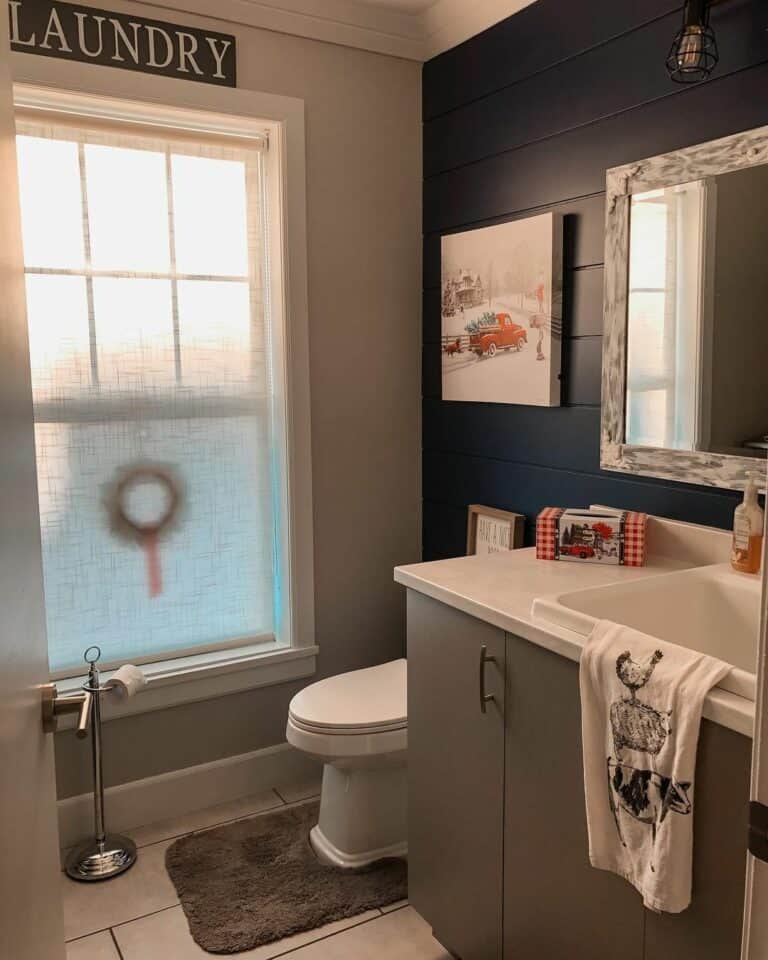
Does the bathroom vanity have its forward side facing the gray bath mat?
no

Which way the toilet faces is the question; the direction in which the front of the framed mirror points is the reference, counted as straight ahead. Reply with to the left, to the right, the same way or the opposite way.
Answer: the same way

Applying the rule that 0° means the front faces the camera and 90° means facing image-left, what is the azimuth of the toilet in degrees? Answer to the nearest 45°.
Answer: approximately 45°

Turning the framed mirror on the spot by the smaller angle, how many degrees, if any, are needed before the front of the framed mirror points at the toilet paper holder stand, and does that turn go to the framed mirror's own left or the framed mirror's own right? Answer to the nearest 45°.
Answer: approximately 45° to the framed mirror's own right

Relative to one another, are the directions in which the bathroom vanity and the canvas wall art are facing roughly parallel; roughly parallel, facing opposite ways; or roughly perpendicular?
roughly parallel

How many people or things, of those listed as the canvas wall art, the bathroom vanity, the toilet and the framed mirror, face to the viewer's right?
0

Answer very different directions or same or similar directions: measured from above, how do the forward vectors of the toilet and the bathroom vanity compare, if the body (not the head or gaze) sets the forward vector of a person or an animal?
same or similar directions

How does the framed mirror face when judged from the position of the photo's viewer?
facing the viewer and to the left of the viewer

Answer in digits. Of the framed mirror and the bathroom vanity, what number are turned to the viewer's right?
0

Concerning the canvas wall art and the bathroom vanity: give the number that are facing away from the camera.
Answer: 0

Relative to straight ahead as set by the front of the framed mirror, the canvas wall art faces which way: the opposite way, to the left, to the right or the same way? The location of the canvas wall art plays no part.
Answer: the same way

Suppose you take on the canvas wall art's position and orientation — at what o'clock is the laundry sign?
The laundry sign is roughly at 1 o'clock from the canvas wall art.

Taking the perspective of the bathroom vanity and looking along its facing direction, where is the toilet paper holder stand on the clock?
The toilet paper holder stand is roughly at 2 o'clock from the bathroom vanity.

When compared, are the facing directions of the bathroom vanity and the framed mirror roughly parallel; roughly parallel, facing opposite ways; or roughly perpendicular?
roughly parallel

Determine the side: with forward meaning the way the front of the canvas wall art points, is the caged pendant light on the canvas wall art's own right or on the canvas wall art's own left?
on the canvas wall art's own left

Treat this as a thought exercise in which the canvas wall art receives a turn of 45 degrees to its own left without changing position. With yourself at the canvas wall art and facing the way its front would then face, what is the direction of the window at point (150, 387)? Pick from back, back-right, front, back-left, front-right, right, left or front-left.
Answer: right
